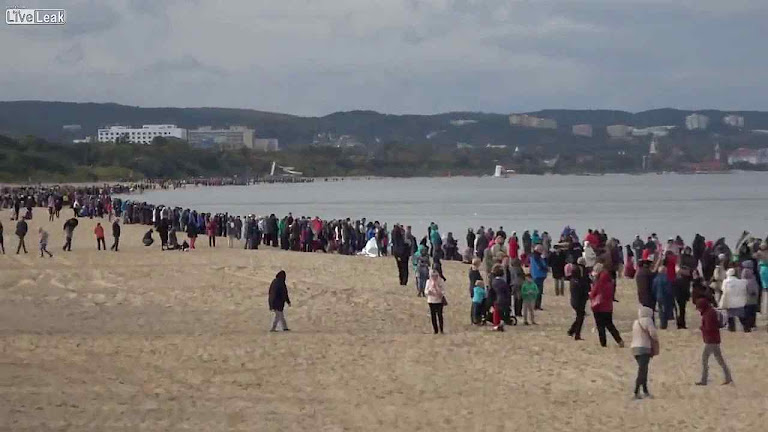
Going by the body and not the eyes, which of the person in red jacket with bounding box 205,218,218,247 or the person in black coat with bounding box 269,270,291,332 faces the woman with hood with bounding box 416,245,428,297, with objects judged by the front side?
the person in black coat

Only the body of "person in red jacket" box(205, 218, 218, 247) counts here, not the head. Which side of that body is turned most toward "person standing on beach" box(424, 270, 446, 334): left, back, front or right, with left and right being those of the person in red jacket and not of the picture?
back

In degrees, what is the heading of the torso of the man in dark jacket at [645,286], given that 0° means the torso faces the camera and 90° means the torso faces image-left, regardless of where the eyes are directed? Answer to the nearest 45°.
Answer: approximately 180°

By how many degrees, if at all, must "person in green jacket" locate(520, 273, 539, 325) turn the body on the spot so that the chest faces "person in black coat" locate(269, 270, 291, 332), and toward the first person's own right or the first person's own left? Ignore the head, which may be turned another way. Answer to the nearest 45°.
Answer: approximately 90° to the first person's own right

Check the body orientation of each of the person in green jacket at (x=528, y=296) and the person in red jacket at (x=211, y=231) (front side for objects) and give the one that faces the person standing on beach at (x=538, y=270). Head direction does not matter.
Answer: the person in green jacket

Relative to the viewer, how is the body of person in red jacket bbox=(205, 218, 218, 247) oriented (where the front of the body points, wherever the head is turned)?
away from the camera
